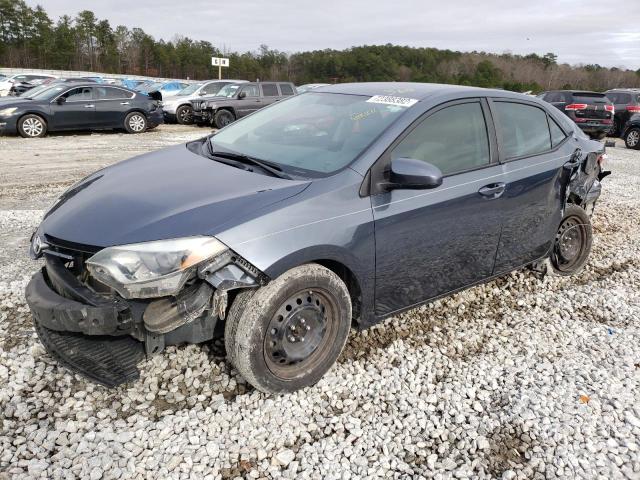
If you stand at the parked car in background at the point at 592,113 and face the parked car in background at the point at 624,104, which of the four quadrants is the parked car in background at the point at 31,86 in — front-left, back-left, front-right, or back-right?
back-left

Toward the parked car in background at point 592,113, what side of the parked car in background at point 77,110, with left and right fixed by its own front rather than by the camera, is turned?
back

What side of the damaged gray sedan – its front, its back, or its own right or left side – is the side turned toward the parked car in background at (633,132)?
back

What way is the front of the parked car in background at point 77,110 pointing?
to the viewer's left

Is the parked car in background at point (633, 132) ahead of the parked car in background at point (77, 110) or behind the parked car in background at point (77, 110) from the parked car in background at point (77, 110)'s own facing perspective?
behind

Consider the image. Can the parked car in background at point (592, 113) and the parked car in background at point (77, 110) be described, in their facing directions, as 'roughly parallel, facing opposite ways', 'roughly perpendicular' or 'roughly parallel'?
roughly perpendicular

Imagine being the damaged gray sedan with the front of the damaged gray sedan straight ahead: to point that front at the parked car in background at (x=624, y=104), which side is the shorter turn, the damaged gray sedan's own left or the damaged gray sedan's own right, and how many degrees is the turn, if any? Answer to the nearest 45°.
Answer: approximately 180°

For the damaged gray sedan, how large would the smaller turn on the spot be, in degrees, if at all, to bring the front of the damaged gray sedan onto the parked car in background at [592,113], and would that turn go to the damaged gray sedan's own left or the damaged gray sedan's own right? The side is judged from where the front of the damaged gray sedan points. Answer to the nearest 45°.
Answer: approximately 180°

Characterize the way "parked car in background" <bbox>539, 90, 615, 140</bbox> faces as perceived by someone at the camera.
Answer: facing away from the viewer and to the left of the viewer

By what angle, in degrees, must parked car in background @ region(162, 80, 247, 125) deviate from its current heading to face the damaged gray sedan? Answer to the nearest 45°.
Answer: approximately 45° to its left

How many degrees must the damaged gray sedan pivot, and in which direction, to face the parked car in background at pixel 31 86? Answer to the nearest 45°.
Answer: approximately 90° to its right
